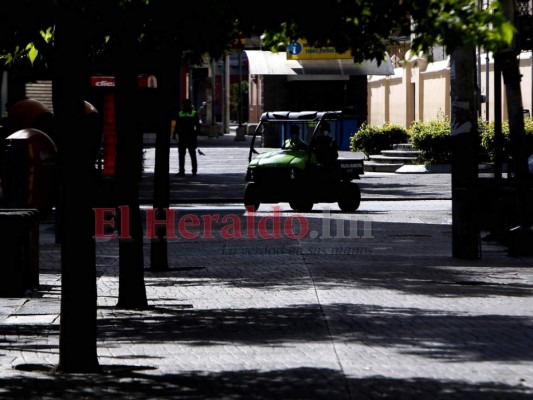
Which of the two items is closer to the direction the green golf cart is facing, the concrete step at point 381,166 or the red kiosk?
the red kiosk

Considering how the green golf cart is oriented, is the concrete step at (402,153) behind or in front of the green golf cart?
behind

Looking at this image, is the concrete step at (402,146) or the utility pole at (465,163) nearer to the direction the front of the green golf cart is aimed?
the utility pole

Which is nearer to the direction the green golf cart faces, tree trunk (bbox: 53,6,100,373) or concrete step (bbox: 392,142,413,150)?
the tree trunk

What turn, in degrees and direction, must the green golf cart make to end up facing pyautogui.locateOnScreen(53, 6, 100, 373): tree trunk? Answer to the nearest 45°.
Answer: approximately 45° to its left

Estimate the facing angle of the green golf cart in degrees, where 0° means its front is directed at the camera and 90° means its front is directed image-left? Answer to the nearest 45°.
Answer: approximately 45°

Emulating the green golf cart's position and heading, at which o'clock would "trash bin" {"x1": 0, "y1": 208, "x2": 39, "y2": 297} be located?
The trash bin is roughly at 11 o'clock from the green golf cart.

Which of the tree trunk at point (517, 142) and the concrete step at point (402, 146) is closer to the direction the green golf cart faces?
the tree trunk

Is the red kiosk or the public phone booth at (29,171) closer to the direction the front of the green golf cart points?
the public phone booth

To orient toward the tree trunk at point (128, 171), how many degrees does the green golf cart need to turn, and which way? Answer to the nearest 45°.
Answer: approximately 45° to its left

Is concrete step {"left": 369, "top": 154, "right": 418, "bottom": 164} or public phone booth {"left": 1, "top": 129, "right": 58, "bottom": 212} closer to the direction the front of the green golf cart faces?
the public phone booth

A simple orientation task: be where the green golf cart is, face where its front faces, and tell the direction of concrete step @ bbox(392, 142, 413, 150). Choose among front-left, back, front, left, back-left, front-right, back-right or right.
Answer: back-right

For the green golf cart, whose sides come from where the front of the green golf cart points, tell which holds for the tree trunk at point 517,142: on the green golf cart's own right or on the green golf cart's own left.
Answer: on the green golf cart's own left
